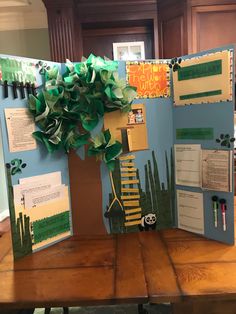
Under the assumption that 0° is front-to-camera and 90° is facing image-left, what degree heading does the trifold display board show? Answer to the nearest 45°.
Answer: approximately 0°
